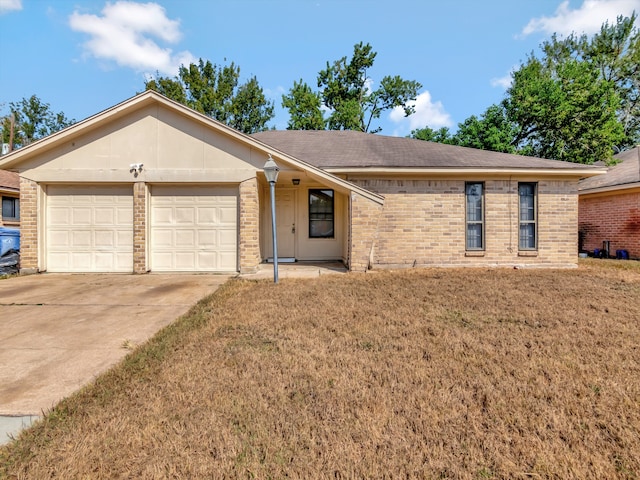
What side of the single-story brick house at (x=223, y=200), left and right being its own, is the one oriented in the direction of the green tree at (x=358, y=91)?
back

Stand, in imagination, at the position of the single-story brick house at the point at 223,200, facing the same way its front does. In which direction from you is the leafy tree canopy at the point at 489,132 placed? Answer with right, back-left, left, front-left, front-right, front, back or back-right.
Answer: back-left

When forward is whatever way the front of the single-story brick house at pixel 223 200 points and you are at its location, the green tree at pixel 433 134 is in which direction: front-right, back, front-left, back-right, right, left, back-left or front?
back-left

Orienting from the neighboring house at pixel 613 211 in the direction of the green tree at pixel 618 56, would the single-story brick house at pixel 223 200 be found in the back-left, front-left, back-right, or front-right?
back-left

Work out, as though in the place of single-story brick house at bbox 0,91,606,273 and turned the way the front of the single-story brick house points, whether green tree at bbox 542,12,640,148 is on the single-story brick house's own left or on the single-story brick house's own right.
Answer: on the single-story brick house's own left

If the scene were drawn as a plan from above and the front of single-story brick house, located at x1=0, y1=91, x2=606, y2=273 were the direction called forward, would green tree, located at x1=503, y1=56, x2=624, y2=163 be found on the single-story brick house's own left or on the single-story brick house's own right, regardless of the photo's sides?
on the single-story brick house's own left

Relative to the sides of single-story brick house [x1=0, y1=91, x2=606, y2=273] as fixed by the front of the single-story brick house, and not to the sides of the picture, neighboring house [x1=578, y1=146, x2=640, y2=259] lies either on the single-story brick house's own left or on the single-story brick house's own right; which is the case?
on the single-story brick house's own left

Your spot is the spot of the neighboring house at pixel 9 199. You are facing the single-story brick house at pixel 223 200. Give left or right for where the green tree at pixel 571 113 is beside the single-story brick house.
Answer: left

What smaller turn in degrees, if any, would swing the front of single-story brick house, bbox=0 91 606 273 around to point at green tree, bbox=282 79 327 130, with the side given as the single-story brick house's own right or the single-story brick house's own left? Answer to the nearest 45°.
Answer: approximately 180°

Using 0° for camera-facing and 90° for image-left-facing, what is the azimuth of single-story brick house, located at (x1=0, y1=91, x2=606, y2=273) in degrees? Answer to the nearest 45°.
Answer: approximately 0°

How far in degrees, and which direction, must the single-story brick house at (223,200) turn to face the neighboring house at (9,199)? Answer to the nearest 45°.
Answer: approximately 135° to its right
